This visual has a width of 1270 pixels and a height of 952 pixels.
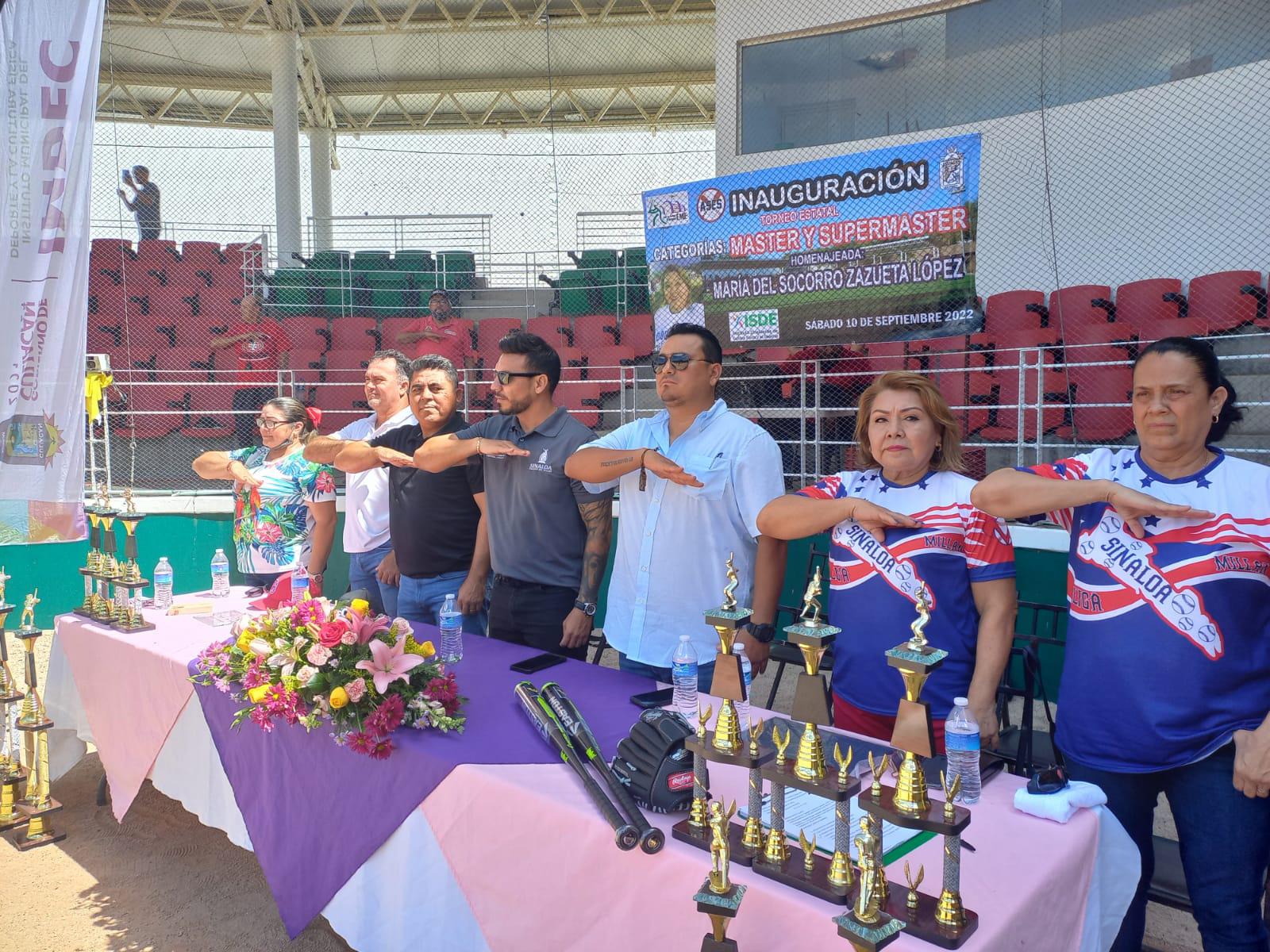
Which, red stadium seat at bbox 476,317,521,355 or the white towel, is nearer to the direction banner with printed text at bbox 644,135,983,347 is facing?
the white towel

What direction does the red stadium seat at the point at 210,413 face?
toward the camera

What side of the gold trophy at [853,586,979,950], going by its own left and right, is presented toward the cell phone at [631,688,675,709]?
right

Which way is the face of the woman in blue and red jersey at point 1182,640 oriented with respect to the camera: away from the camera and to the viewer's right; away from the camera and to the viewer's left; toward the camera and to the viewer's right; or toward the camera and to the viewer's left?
toward the camera and to the viewer's left

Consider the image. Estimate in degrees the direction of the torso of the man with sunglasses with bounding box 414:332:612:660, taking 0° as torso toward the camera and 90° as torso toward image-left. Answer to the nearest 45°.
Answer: approximately 45°

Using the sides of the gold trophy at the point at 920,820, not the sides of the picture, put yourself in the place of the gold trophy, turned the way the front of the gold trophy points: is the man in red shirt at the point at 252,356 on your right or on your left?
on your right

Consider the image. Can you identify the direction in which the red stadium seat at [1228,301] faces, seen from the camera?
facing the viewer and to the left of the viewer

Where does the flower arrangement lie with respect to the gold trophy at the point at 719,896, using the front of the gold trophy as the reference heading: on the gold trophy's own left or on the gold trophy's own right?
on the gold trophy's own right
